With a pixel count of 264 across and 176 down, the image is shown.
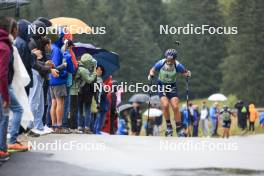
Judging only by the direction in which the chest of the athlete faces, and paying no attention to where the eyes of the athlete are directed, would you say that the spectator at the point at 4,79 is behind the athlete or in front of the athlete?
in front

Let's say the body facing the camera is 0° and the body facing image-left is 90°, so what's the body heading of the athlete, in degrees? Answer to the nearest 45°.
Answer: approximately 0°

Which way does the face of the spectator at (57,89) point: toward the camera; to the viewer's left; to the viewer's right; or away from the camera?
to the viewer's right

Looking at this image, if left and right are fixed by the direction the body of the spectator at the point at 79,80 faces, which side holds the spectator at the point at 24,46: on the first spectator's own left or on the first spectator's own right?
on the first spectator's own right

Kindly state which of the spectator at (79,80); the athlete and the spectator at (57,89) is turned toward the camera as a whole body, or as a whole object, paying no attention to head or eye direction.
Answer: the athlete

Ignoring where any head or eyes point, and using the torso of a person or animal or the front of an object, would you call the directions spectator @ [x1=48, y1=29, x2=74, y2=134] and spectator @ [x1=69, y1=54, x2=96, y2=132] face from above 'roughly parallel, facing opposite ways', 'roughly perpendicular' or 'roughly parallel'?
roughly parallel

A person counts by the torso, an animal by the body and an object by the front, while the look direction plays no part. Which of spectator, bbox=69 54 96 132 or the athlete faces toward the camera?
the athlete

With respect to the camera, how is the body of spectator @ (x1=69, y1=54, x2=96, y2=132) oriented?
to the viewer's right

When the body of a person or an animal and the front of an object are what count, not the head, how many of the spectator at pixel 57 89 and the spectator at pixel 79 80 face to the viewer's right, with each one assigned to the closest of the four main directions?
2

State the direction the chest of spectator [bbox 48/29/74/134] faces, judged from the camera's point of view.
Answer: to the viewer's right

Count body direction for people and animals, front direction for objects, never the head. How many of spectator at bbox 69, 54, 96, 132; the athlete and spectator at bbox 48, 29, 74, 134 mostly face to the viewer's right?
2

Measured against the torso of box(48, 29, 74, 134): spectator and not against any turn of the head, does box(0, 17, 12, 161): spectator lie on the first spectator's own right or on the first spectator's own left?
on the first spectator's own right
